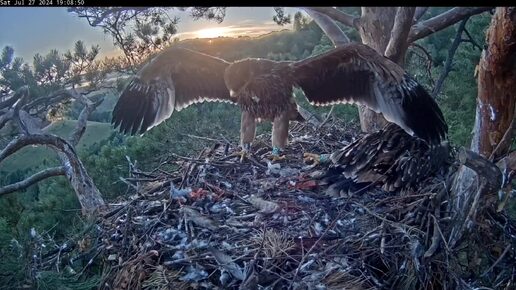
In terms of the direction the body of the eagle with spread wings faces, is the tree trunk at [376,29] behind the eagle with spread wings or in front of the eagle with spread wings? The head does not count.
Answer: behind

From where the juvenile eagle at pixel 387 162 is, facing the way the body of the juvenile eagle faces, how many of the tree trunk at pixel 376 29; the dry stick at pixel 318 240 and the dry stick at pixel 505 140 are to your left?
1

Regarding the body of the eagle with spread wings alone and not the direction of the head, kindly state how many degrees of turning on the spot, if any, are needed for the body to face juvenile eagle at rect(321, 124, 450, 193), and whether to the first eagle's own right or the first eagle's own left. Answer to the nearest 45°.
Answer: approximately 90° to the first eagle's own left

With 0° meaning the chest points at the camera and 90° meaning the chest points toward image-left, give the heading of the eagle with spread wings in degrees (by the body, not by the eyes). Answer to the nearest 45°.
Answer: approximately 45°

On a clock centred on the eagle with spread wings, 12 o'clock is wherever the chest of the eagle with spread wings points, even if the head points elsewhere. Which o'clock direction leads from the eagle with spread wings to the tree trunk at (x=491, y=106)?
The tree trunk is roughly at 9 o'clock from the eagle with spread wings.
